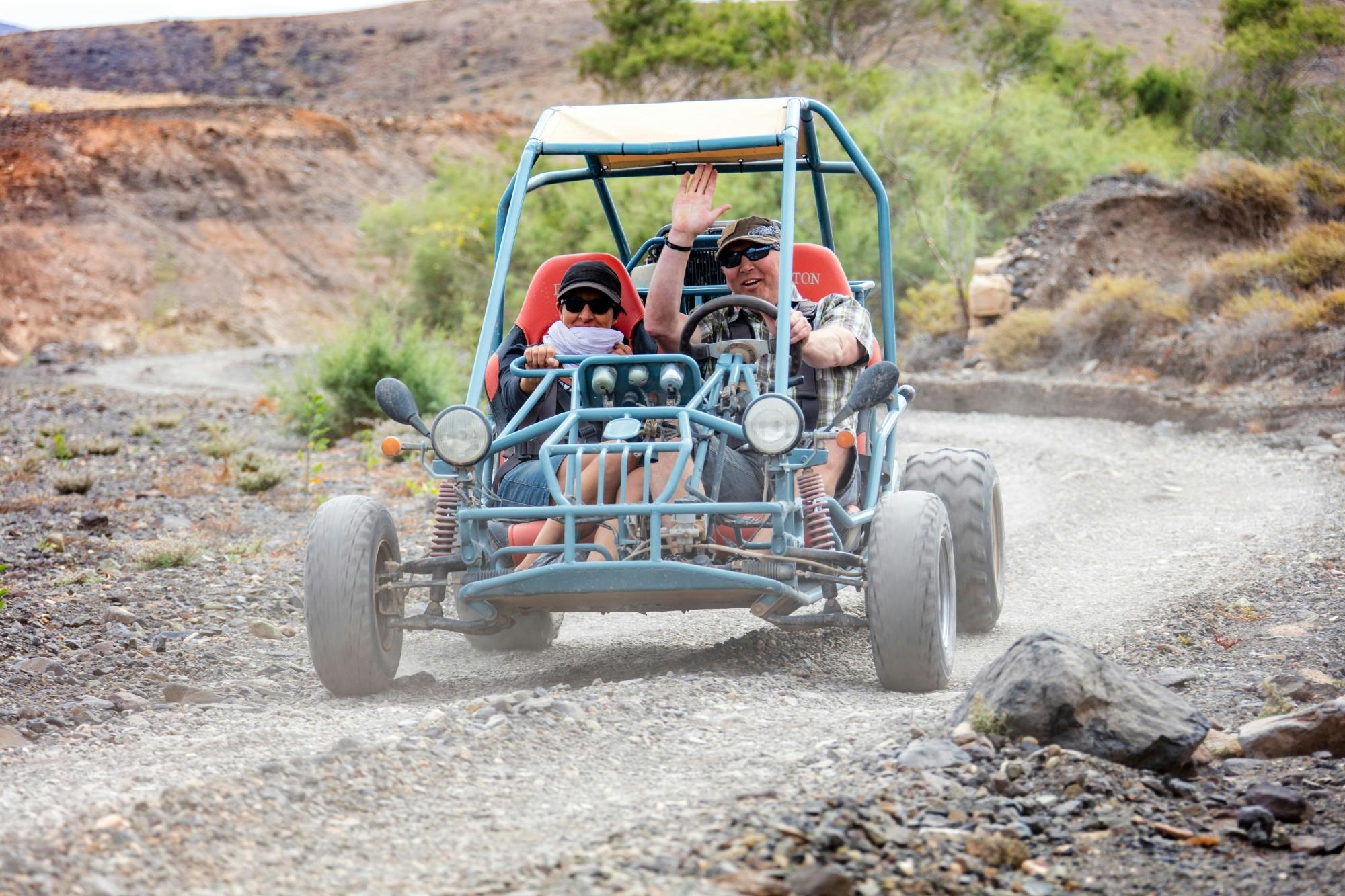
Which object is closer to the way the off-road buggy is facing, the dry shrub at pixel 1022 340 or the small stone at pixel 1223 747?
the small stone

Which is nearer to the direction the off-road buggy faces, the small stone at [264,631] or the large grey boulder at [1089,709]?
the large grey boulder

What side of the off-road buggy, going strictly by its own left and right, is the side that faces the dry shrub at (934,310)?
back

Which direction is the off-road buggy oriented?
toward the camera

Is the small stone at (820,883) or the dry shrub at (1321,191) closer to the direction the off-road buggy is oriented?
the small stone

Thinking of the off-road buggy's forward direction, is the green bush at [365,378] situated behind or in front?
behind

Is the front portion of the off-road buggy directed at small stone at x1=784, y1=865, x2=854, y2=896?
yes

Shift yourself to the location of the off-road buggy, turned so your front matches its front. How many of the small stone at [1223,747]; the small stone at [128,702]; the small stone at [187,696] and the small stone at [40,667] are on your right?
3

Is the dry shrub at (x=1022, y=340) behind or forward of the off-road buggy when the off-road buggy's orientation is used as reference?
behind

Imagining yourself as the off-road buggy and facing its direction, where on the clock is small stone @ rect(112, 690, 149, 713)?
The small stone is roughly at 3 o'clock from the off-road buggy.

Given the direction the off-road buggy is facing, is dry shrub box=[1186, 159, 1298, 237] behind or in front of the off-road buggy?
behind

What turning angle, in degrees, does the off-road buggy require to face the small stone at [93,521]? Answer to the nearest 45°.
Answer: approximately 135° to its right

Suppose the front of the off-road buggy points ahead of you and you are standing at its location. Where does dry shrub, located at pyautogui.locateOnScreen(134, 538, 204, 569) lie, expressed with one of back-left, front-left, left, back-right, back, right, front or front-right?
back-right
